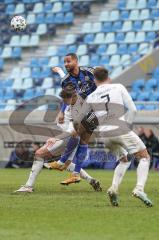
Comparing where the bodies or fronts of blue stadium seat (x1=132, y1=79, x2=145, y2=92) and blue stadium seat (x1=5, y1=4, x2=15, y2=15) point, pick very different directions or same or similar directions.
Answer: same or similar directions

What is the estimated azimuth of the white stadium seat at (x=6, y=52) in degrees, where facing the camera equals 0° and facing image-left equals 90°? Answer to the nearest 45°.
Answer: approximately 45°

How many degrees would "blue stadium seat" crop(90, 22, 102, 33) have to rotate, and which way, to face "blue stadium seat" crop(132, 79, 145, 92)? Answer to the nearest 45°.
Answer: approximately 45° to its left

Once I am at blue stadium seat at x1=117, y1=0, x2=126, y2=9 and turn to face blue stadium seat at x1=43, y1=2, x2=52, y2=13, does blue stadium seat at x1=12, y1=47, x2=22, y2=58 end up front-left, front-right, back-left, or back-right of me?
front-left

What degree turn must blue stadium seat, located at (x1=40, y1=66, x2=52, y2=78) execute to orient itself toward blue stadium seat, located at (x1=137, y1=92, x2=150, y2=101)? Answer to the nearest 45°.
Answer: approximately 90° to its left

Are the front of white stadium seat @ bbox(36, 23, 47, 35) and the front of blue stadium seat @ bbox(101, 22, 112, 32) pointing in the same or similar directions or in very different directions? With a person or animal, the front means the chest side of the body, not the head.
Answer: same or similar directions

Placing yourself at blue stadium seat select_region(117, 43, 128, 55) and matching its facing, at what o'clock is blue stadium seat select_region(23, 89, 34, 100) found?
blue stadium seat select_region(23, 89, 34, 100) is roughly at 1 o'clock from blue stadium seat select_region(117, 43, 128, 55).

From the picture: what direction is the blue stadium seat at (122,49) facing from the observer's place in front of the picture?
facing the viewer and to the left of the viewer

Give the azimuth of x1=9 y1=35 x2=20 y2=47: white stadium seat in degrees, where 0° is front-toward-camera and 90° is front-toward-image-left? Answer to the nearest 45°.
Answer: approximately 45°

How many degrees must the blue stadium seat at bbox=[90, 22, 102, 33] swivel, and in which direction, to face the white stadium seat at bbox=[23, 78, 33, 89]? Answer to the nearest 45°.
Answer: approximately 45° to its right

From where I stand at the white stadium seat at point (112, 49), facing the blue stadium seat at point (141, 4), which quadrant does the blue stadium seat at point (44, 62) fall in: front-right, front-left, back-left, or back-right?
back-left

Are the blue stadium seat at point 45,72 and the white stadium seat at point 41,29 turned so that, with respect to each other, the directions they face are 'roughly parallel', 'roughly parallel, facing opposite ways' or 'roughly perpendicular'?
roughly parallel

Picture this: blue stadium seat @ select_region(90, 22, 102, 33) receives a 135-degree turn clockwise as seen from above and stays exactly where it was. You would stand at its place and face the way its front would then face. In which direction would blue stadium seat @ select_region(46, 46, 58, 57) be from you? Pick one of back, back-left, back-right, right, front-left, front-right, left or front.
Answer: left

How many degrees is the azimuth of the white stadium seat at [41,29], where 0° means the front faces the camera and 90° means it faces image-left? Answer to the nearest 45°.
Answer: approximately 45°

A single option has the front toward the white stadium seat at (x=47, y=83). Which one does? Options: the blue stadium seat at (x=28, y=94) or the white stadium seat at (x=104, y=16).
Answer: the white stadium seat at (x=104, y=16)

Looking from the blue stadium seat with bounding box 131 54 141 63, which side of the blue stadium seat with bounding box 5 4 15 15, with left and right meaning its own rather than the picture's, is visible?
left

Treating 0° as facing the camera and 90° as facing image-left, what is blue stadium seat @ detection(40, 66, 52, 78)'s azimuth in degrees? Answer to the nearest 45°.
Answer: approximately 45°
